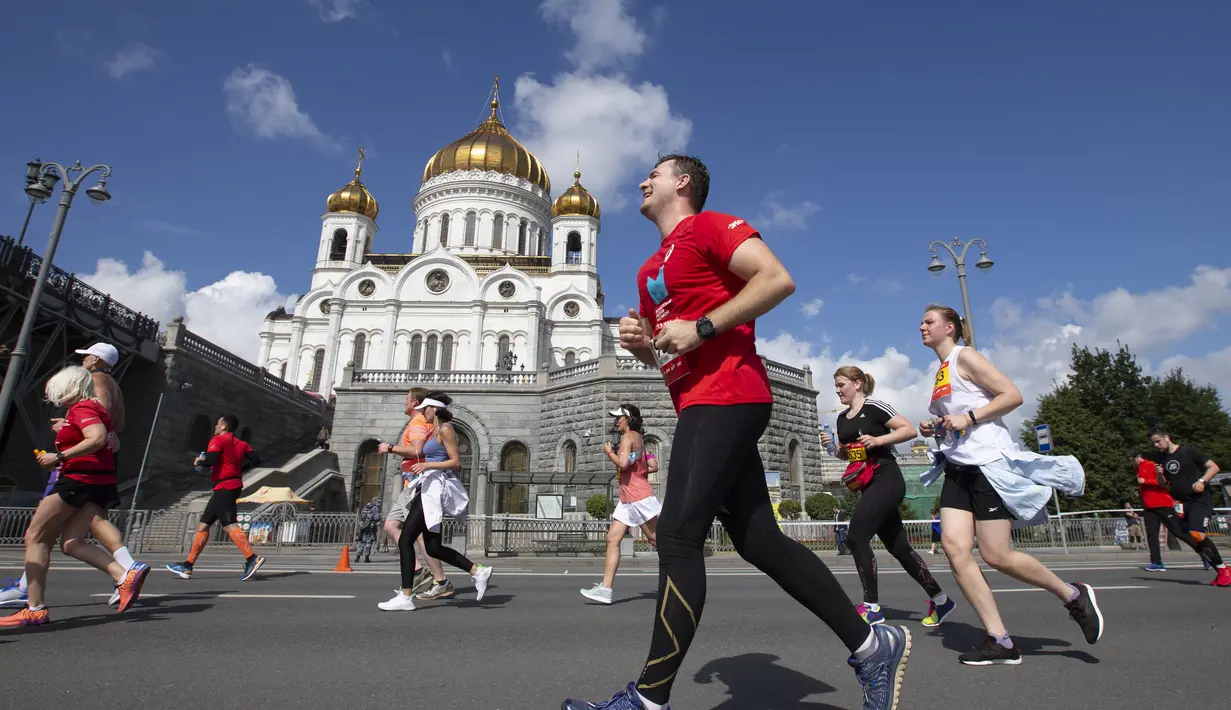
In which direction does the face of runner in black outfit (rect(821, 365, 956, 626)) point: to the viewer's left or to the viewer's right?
to the viewer's left

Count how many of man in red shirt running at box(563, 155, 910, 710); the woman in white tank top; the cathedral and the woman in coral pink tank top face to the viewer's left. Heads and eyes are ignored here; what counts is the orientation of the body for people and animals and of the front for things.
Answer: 3

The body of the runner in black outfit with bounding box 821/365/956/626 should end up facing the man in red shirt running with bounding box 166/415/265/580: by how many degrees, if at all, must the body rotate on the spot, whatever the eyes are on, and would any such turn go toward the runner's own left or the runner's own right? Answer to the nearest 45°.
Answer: approximately 45° to the runner's own right

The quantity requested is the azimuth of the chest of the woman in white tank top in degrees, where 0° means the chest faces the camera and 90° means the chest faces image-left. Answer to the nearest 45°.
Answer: approximately 90°

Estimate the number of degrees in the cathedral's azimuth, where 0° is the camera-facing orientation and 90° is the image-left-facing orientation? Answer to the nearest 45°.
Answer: approximately 0°

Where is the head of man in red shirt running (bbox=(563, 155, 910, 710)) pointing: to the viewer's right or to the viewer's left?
to the viewer's left

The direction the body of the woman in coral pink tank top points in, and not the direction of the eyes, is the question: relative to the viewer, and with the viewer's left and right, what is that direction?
facing to the left of the viewer

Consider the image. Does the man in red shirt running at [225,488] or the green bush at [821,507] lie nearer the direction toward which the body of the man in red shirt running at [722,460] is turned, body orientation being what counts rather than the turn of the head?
the man in red shirt running

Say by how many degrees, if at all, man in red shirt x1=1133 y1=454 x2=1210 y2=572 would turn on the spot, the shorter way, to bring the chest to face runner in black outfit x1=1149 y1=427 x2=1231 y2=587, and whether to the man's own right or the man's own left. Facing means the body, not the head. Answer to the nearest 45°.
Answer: approximately 90° to the man's own left

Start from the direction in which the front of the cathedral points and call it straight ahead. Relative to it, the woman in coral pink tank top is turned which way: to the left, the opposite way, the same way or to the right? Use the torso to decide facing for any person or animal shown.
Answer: to the right

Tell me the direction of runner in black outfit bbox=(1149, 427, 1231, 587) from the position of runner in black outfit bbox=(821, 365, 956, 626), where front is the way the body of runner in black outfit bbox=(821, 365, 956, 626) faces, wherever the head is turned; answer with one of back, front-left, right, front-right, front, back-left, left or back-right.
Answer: back
